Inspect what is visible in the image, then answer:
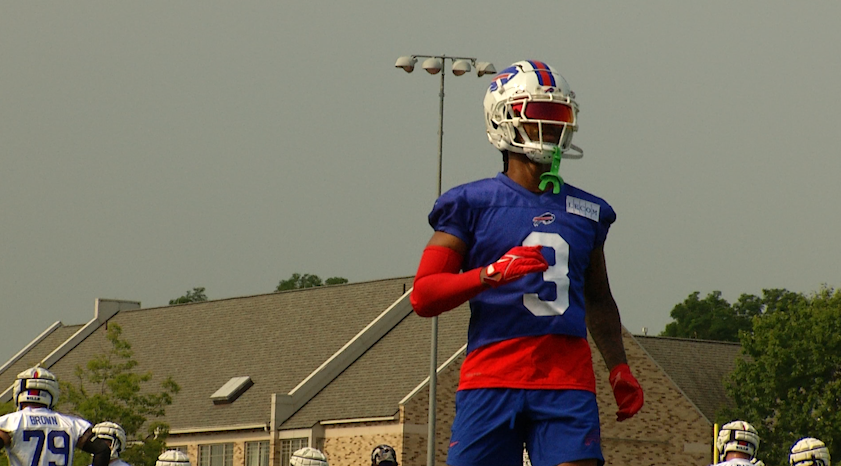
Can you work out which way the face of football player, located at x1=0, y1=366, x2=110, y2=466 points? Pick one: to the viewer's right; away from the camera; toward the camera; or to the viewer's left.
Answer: away from the camera

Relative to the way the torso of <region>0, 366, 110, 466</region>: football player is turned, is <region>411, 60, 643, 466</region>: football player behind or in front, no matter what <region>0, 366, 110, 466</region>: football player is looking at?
behind

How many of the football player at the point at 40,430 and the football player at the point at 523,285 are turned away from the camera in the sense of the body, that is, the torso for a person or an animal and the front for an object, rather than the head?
1

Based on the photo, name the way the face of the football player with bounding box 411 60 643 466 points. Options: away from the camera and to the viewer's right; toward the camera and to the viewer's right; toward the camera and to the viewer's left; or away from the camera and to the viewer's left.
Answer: toward the camera and to the viewer's right

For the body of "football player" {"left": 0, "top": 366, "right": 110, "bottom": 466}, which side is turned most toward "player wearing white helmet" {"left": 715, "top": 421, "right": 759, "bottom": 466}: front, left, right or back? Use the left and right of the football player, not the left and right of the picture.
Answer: right

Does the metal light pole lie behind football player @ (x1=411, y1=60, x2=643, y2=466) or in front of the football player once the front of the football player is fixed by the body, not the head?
behind

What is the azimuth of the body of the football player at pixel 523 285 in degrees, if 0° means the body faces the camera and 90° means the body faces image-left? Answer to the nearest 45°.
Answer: approximately 315°

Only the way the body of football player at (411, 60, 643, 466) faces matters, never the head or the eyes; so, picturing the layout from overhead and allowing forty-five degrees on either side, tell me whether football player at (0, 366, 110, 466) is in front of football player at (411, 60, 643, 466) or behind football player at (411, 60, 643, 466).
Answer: behind

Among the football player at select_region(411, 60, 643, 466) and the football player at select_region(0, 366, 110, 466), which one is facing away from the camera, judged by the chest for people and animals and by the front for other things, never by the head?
the football player at select_region(0, 366, 110, 466)

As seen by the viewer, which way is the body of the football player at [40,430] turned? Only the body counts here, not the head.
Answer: away from the camera
